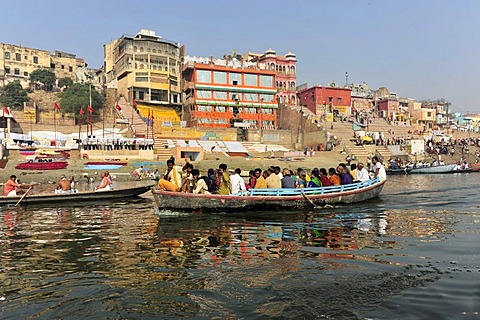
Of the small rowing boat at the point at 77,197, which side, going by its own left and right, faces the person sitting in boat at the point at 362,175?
front

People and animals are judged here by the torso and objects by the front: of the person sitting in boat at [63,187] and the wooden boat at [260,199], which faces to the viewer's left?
the wooden boat

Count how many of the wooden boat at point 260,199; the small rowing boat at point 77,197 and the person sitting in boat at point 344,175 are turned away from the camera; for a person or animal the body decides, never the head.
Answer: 1

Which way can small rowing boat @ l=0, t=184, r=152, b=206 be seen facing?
to the viewer's right
